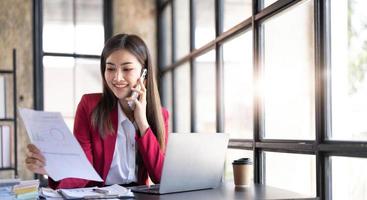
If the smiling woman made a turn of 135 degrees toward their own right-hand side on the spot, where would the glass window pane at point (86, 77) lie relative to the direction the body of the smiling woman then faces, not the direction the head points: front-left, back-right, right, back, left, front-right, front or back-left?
front-right

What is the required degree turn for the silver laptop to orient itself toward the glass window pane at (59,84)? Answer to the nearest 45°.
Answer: approximately 45° to its right

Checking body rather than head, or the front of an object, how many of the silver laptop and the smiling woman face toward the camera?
1

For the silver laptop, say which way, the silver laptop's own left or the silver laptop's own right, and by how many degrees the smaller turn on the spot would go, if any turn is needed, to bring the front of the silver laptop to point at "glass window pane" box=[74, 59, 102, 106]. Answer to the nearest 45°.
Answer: approximately 45° to the silver laptop's own right

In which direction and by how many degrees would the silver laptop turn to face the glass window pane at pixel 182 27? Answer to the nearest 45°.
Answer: approximately 45° to its right

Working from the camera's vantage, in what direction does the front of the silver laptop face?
facing away from the viewer and to the left of the viewer

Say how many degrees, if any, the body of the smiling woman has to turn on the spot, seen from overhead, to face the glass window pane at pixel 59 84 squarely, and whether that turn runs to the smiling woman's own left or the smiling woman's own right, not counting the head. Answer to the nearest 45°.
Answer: approximately 180°

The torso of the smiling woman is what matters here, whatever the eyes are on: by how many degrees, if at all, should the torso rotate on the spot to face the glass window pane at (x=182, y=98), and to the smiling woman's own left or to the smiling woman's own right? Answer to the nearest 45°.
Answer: approximately 180°
